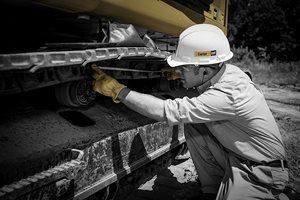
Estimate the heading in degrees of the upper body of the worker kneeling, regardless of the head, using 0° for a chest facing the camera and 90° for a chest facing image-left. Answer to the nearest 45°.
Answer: approximately 90°

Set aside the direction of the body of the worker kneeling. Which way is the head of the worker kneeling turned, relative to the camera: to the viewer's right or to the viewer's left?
to the viewer's left

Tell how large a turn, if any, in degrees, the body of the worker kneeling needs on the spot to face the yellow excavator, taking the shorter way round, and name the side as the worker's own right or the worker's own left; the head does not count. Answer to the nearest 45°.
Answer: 0° — they already face it
